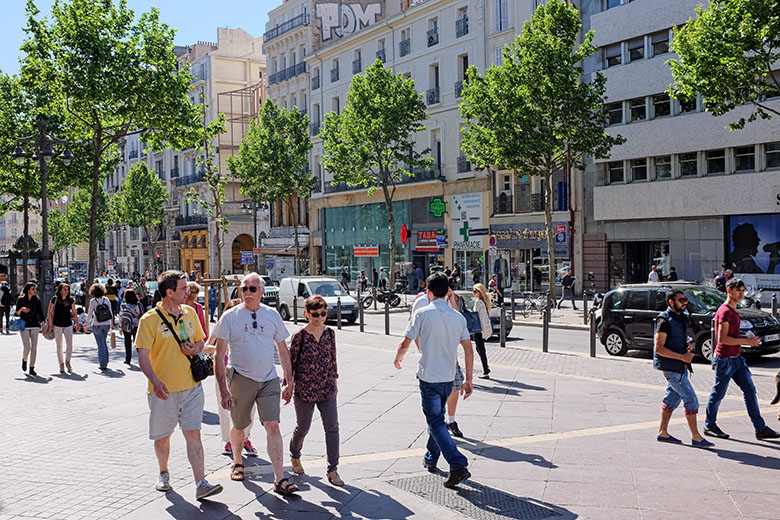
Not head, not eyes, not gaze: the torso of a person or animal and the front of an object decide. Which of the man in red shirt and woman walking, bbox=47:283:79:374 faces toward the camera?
the woman walking

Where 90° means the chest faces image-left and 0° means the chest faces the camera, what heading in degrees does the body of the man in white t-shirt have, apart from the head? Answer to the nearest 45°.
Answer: approximately 0°

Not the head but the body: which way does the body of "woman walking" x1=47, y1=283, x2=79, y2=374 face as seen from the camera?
toward the camera

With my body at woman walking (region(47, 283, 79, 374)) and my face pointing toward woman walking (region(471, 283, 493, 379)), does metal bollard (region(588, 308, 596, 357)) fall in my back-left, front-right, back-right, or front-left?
front-left

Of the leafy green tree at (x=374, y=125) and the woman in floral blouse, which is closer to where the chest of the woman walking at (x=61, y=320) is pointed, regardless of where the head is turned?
the woman in floral blouse

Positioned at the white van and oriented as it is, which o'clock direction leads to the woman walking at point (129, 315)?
The woman walking is roughly at 2 o'clock from the white van.

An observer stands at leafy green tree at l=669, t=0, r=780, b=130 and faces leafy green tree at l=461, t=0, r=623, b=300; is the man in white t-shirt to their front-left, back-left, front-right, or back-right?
back-left

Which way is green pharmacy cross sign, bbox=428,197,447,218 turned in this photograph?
toward the camera

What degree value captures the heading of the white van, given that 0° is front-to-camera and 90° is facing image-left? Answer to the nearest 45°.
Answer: approximately 315°

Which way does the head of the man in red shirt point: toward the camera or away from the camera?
toward the camera

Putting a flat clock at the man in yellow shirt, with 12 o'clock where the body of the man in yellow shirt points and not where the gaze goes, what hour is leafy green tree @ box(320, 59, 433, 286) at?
The leafy green tree is roughly at 8 o'clock from the man in yellow shirt.

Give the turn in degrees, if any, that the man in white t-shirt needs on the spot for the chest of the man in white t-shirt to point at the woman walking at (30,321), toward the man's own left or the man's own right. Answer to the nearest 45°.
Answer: approximately 135° to the man's own right

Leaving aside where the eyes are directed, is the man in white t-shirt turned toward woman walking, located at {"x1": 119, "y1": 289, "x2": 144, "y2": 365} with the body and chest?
no

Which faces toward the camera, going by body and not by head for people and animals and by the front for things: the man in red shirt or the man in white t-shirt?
the man in white t-shirt

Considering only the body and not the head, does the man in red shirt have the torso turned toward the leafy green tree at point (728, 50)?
no

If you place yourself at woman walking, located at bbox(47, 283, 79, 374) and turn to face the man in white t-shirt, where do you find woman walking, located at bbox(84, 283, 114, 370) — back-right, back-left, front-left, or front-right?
back-left
